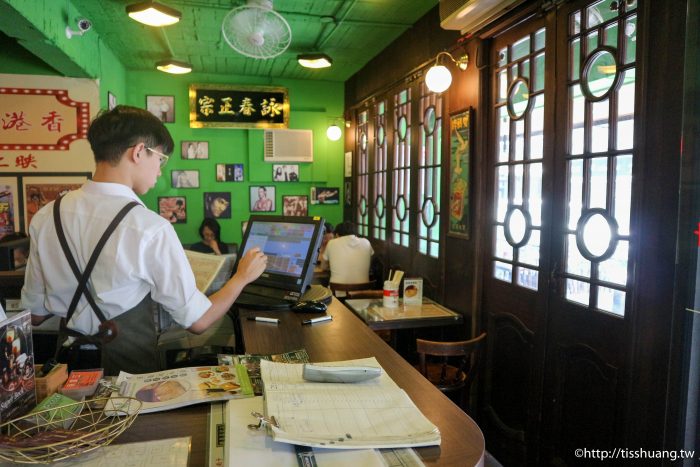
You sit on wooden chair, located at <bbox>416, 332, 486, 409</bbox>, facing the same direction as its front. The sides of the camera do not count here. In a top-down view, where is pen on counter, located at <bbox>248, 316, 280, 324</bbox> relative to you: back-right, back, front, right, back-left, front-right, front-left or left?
back-left

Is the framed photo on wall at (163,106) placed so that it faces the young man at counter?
yes

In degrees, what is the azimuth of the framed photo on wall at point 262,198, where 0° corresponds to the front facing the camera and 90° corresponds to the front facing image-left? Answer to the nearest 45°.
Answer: approximately 0°

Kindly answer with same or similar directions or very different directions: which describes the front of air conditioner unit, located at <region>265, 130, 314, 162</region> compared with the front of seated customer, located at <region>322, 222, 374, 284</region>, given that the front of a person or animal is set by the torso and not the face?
very different directions

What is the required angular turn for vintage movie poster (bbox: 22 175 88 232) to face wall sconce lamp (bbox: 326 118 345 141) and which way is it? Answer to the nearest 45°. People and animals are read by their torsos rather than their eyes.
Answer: approximately 90° to its left

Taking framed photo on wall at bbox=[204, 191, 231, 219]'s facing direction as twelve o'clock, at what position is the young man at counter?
The young man at counter is roughly at 12 o'clock from the framed photo on wall.

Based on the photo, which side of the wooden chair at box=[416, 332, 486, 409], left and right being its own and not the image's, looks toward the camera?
back

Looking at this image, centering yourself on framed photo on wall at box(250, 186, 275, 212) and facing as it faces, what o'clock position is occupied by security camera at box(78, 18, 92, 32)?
The security camera is roughly at 1 o'clock from the framed photo on wall.

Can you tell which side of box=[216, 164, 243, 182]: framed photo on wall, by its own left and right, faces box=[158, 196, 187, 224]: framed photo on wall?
right

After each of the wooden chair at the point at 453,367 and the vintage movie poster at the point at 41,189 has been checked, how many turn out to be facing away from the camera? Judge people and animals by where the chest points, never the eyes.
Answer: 1

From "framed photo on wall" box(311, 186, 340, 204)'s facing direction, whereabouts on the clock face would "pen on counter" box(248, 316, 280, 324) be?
The pen on counter is roughly at 12 o'clock from the framed photo on wall.

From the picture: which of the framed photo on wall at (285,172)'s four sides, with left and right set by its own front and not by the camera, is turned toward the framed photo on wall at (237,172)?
right
